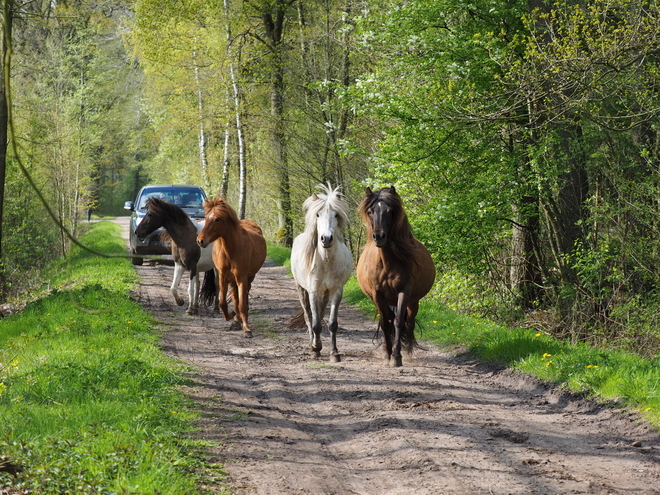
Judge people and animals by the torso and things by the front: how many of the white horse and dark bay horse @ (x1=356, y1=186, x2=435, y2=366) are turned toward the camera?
2

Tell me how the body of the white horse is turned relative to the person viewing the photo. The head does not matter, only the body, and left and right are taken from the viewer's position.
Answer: facing the viewer

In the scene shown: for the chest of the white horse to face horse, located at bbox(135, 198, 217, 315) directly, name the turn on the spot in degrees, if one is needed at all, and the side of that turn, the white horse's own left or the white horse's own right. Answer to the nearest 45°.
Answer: approximately 135° to the white horse's own right

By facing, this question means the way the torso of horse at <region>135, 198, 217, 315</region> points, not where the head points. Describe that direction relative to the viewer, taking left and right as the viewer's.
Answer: facing the viewer and to the left of the viewer

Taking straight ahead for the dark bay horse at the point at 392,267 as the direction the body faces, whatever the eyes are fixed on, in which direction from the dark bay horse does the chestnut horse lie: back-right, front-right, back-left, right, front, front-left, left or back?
back-right

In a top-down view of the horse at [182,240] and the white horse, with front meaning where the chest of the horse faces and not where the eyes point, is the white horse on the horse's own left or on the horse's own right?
on the horse's own left

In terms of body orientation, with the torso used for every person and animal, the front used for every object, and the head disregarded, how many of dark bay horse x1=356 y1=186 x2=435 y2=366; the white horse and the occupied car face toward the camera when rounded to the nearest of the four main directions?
3

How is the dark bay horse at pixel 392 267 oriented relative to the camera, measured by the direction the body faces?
toward the camera

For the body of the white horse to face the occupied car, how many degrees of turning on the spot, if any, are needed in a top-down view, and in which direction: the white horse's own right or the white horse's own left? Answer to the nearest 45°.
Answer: approximately 180°

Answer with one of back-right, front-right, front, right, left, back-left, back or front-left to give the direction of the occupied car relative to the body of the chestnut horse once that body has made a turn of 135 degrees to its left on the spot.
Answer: left

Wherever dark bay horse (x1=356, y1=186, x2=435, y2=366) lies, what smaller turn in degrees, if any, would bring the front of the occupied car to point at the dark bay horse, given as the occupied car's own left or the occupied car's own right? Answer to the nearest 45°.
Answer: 0° — it already faces it
